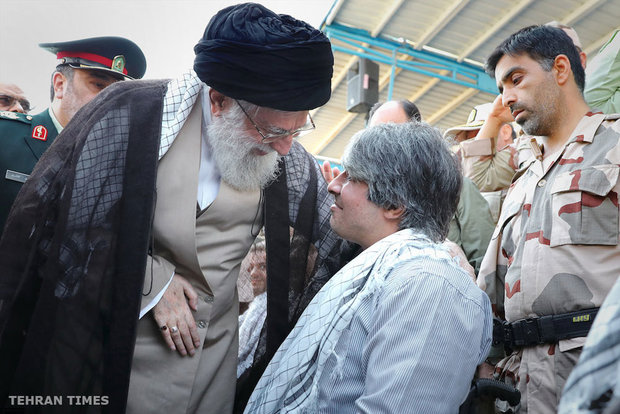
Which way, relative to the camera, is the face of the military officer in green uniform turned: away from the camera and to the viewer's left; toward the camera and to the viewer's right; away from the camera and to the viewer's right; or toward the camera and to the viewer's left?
toward the camera and to the viewer's right

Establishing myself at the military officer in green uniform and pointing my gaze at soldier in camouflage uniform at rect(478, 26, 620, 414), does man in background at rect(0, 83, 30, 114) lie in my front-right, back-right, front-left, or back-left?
back-left

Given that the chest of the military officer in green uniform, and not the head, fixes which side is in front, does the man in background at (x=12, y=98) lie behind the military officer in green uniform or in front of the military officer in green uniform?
behind

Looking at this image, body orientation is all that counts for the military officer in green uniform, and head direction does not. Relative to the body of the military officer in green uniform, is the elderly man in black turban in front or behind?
in front

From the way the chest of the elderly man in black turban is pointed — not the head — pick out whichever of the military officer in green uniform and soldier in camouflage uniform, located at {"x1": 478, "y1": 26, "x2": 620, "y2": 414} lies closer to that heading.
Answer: the soldier in camouflage uniform

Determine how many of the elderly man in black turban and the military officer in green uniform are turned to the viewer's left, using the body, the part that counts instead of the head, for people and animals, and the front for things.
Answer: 0

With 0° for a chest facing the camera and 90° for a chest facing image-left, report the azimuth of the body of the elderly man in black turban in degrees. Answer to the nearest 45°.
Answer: approximately 315°
